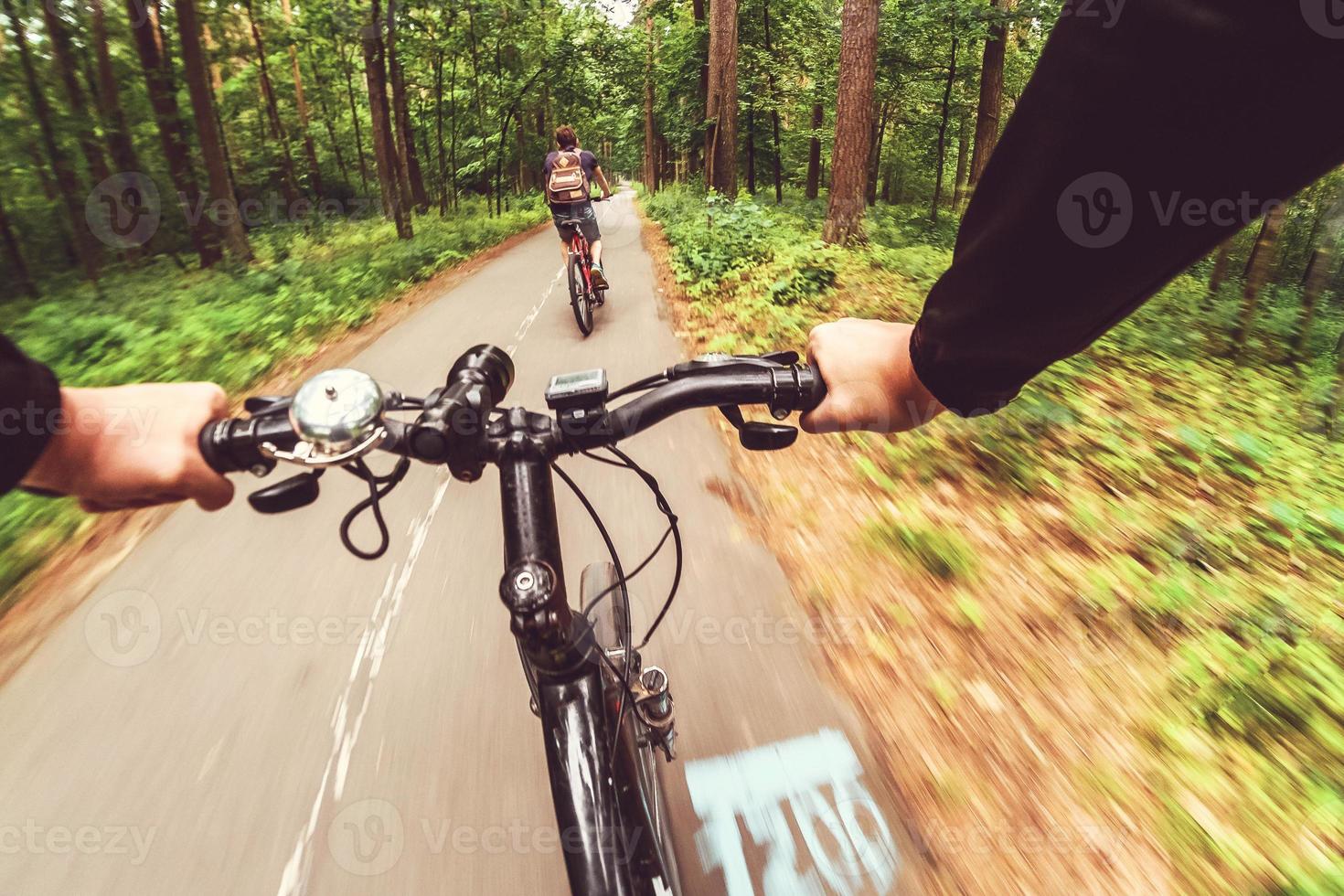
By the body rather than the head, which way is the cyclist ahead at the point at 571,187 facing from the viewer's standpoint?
away from the camera

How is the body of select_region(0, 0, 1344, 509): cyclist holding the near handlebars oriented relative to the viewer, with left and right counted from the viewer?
facing away from the viewer
